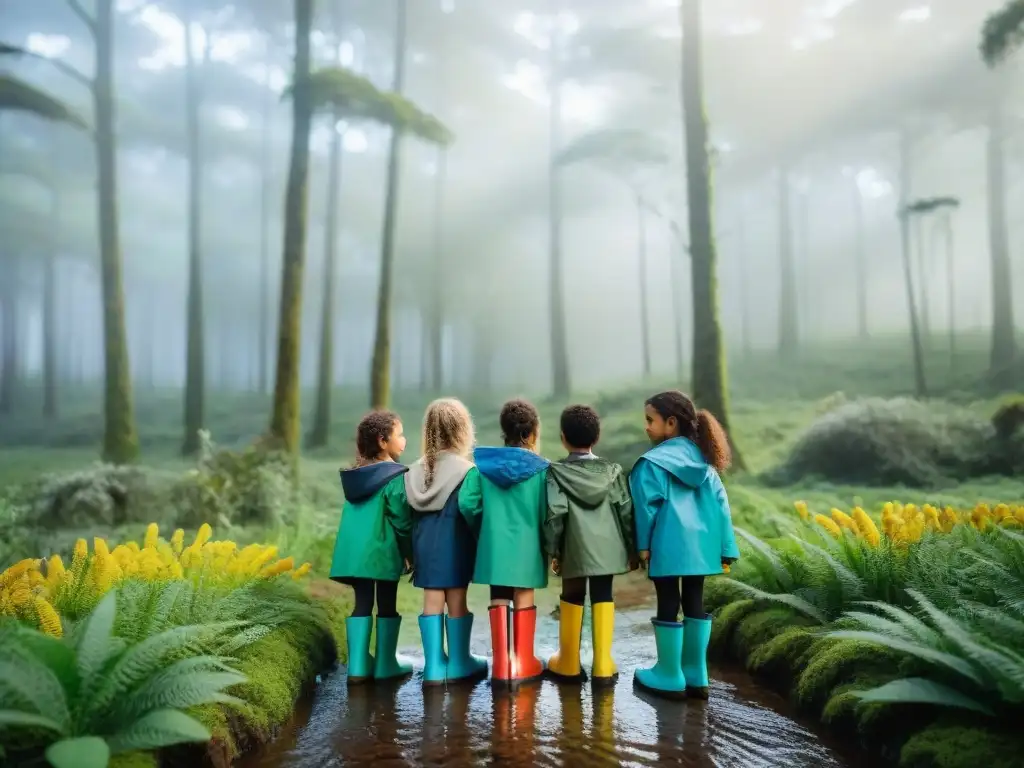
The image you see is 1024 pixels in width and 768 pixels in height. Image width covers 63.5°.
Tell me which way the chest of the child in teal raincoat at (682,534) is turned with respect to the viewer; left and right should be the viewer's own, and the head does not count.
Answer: facing away from the viewer and to the left of the viewer

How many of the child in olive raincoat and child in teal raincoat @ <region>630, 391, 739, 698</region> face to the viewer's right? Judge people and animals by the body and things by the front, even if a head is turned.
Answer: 0

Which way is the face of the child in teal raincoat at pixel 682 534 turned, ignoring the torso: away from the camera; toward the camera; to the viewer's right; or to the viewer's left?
to the viewer's left

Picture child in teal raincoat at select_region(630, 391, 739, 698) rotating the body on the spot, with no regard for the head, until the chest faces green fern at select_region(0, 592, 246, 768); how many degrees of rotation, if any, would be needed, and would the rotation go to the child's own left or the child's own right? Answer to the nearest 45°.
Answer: approximately 90° to the child's own left

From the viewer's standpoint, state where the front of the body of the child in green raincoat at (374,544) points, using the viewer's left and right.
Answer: facing away from the viewer and to the right of the viewer

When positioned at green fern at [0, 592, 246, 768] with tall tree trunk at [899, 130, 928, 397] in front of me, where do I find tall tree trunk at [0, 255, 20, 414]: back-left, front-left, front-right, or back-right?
front-left

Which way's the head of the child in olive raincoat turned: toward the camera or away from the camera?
away from the camera

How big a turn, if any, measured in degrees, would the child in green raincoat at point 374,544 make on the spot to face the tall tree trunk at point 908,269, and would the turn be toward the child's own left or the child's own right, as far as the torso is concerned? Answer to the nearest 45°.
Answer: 0° — they already face it

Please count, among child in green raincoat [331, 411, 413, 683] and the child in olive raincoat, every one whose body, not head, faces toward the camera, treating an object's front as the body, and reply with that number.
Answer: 0

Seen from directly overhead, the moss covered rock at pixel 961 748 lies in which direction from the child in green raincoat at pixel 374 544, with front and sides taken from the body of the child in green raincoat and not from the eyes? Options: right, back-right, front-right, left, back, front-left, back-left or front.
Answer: right

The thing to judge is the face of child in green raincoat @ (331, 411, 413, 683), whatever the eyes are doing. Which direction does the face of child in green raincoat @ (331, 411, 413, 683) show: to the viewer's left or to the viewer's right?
to the viewer's right

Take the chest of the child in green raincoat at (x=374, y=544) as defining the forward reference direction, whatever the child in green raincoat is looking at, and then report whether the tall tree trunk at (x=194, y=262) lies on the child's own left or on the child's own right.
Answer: on the child's own left

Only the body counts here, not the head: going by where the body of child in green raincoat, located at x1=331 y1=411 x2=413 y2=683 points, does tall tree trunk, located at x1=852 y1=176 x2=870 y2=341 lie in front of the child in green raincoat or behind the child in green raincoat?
in front

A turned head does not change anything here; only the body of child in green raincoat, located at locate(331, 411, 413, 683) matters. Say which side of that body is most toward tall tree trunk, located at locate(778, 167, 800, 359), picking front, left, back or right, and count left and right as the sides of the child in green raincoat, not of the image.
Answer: front

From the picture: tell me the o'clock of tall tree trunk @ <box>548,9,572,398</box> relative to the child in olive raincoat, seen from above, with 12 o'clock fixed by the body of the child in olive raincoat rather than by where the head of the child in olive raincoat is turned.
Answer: The tall tree trunk is roughly at 12 o'clock from the child in olive raincoat.

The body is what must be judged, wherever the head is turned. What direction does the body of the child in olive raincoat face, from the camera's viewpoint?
away from the camera

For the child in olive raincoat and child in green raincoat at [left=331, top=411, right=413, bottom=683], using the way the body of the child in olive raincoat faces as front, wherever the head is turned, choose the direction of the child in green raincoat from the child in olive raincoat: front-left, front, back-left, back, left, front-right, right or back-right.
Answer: left

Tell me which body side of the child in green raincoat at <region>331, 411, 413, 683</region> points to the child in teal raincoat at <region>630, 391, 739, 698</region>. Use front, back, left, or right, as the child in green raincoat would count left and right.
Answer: right
